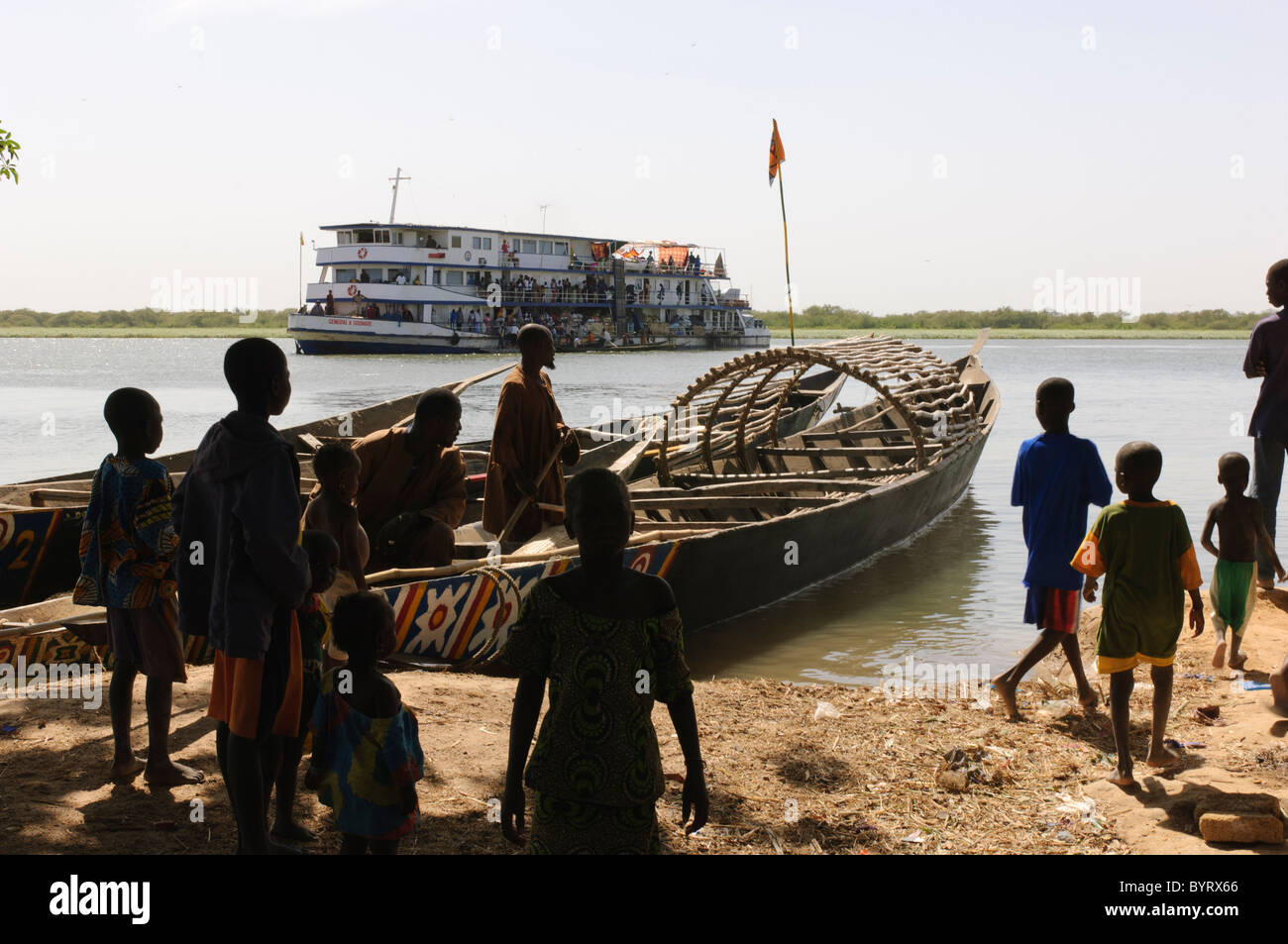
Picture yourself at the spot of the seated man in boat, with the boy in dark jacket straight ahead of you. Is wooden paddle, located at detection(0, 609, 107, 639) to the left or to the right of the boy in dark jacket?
right

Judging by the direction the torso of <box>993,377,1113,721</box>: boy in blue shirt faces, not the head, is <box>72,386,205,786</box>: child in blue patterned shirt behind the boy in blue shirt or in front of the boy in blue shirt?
behind

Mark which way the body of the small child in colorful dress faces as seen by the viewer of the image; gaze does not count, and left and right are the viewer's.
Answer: facing away from the viewer

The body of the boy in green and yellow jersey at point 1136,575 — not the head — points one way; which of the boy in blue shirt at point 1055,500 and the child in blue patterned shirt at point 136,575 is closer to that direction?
the boy in blue shirt

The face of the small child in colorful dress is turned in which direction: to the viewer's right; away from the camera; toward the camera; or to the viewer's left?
away from the camera

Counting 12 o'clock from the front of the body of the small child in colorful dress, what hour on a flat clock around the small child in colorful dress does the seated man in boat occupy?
The seated man in boat is roughly at 12 o'clock from the small child in colorful dress.

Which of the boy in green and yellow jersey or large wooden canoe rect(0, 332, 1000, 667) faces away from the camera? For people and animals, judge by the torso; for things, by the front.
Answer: the boy in green and yellow jersey

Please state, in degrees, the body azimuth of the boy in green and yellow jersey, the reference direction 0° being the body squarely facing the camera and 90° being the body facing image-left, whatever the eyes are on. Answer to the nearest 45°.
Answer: approximately 180°

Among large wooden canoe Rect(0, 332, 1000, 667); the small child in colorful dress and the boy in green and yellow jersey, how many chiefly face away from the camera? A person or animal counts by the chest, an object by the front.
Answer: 2

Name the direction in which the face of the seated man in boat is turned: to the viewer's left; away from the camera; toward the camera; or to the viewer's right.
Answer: to the viewer's right
